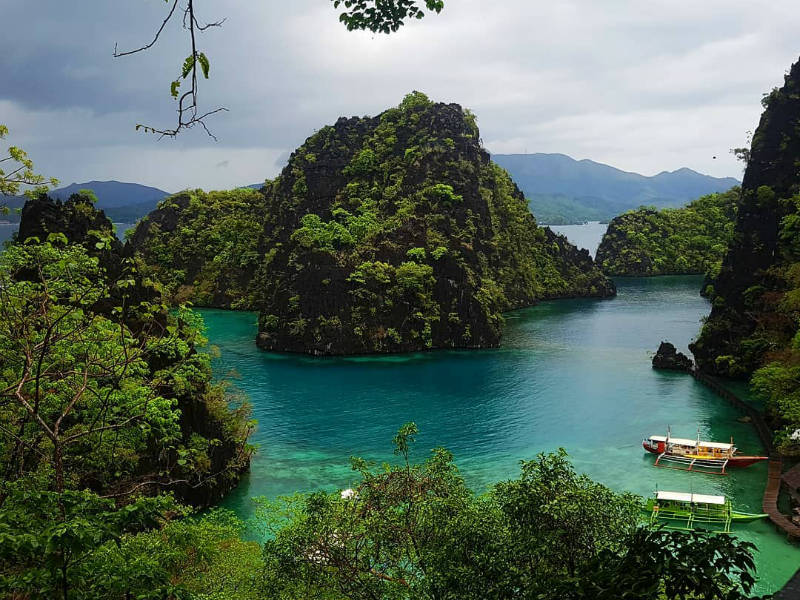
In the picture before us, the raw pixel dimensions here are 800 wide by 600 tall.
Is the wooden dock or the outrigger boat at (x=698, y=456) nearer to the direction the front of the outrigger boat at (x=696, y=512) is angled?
the wooden dock

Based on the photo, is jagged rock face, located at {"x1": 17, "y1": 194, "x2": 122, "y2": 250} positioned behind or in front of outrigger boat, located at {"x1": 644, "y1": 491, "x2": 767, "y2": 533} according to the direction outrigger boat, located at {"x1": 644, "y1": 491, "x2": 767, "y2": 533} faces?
behind

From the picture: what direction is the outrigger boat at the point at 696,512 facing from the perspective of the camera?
to the viewer's right

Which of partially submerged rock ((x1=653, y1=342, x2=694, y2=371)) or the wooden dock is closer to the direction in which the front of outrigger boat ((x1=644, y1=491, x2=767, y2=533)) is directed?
the wooden dock

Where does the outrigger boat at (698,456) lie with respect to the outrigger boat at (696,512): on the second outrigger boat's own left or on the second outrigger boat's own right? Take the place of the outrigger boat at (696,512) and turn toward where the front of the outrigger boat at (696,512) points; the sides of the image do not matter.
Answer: on the second outrigger boat's own left

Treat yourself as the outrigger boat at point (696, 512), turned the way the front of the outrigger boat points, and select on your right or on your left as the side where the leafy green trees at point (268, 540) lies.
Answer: on your right

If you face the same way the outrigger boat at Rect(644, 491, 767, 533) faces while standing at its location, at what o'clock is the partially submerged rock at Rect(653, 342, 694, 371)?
The partially submerged rock is roughly at 9 o'clock from the outrigger boat.

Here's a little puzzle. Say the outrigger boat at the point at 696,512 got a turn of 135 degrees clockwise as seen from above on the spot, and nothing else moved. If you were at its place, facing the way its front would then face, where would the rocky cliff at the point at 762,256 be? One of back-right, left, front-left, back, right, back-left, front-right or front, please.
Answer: back-right

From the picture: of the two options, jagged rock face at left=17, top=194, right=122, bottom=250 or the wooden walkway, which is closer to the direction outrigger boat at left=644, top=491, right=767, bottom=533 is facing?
the wooden walkway

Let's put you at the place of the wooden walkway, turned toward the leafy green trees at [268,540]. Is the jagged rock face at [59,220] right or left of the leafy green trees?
right
